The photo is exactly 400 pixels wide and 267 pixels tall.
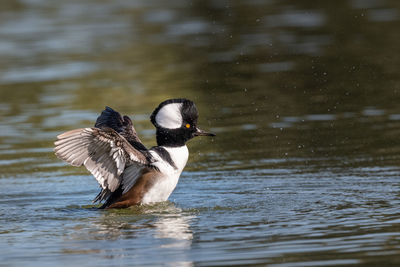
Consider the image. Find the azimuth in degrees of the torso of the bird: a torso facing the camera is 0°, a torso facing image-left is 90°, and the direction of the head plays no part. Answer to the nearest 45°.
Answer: approximately 270°
